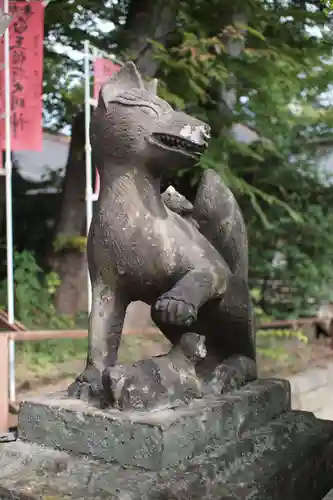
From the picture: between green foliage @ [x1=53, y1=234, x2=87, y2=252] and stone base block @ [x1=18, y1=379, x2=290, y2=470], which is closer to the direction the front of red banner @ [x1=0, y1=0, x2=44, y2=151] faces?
the stone base block

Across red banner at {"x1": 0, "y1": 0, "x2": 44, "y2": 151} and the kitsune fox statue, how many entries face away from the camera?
0

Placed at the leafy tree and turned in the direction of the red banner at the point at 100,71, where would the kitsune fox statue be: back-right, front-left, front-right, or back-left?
front-left

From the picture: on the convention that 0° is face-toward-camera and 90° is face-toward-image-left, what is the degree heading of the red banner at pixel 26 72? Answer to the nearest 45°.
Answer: approximately 0°

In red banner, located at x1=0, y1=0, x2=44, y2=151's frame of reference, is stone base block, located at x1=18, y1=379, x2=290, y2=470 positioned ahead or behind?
ahead

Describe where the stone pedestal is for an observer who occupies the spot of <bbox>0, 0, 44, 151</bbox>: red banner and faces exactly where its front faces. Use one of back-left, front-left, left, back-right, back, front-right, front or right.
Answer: front

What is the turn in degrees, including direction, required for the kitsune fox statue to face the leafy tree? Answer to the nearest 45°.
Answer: approximately 135° to its right
